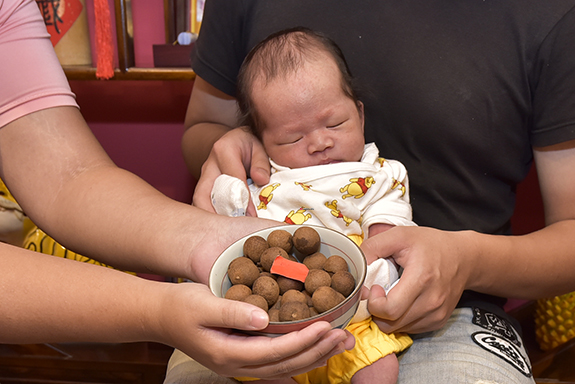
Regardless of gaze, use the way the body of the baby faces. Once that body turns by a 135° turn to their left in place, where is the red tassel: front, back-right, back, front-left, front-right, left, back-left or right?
left

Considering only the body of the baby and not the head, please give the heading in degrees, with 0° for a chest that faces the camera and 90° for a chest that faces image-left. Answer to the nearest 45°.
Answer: approximately 0°
